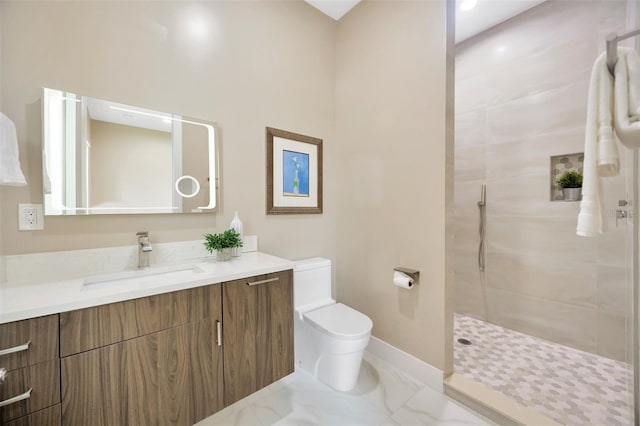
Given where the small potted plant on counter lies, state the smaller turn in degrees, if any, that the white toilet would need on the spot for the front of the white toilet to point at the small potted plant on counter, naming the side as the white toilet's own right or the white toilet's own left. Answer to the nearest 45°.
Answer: approximately 135° to the white toilet's own right

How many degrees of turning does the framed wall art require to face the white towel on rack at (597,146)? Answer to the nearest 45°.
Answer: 0° — it already faces it

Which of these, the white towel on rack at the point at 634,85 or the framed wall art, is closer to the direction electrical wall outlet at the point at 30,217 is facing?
the white towel on rack

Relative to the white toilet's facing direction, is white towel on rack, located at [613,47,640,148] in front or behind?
in front

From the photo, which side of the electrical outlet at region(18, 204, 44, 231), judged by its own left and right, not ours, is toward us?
front

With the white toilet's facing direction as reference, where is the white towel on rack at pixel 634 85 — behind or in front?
in front

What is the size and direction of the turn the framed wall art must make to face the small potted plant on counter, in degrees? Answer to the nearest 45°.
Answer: approximately 90° to its right

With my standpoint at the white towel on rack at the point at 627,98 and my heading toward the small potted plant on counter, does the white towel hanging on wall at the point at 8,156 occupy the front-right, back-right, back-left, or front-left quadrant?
front-left

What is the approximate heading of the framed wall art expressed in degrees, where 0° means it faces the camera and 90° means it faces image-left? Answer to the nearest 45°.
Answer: approximately 315°

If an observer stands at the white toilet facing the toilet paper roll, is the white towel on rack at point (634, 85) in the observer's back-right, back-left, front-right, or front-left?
front-right
